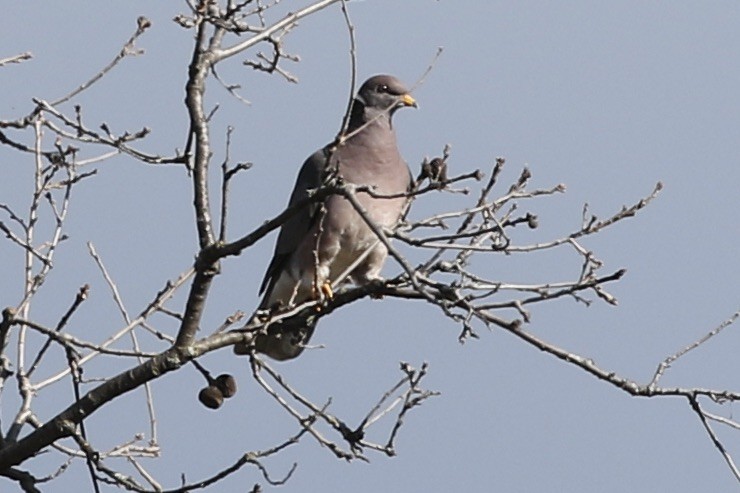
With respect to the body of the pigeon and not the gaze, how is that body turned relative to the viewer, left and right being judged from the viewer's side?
facing the viewer and to the right of the viewer
